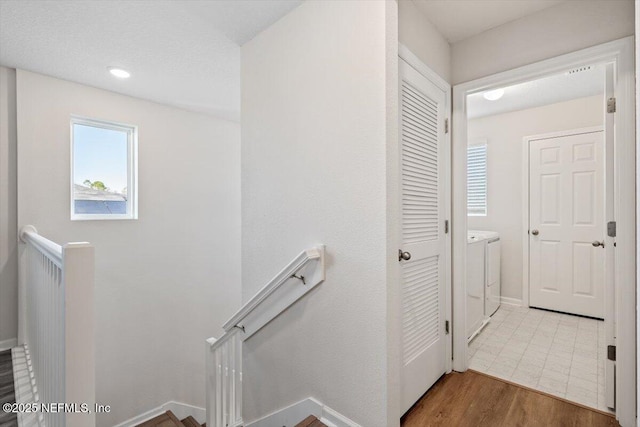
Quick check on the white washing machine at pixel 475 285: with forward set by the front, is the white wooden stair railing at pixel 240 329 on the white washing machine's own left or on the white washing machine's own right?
on the white washing machine's own right

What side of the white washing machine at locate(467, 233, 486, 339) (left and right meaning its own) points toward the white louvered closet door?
right

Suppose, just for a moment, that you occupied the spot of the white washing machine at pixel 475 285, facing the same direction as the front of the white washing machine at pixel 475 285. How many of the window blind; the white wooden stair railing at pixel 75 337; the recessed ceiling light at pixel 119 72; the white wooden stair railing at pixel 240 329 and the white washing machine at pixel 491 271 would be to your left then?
2

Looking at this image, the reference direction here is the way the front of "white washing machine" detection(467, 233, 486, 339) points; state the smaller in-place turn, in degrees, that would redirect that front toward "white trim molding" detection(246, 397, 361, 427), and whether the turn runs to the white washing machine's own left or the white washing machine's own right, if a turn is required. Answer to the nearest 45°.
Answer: approximately 135° to the white washing machine's own right

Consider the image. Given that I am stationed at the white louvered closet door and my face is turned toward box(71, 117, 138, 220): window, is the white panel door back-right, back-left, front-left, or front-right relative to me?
back-right

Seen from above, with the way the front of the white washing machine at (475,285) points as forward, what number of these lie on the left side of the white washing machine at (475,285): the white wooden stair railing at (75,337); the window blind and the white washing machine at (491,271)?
2

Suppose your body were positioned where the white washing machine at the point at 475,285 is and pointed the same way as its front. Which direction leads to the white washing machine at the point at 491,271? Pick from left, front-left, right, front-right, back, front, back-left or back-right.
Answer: left

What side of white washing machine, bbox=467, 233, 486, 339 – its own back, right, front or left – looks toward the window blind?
left

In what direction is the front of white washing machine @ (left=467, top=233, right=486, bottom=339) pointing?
to the viewer's right

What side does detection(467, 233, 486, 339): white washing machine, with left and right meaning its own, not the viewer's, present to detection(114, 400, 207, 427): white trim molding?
back

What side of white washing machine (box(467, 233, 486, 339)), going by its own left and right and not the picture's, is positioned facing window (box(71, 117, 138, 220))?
back

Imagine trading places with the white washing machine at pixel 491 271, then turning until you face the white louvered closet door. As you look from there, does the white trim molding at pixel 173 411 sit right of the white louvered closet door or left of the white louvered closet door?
right

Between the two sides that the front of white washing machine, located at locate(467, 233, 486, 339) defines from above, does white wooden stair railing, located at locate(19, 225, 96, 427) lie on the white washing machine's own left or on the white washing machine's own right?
on the white washing machine's own right

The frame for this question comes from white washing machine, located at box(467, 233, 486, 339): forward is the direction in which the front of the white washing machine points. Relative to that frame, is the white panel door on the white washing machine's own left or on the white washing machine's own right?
on the white washing machine's own left
